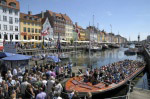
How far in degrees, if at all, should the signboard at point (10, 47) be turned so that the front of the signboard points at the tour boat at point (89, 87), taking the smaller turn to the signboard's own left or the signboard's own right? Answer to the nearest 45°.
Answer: approximately 45° to the signboard's own left

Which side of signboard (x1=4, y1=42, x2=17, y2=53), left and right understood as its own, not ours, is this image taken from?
front
